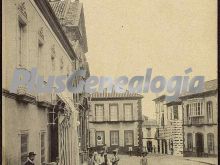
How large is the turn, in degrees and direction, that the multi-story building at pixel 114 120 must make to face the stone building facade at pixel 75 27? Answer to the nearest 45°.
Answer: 0° — it already faces it

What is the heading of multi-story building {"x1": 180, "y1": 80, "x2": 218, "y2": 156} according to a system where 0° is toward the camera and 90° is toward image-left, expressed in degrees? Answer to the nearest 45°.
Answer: approximately 45°
